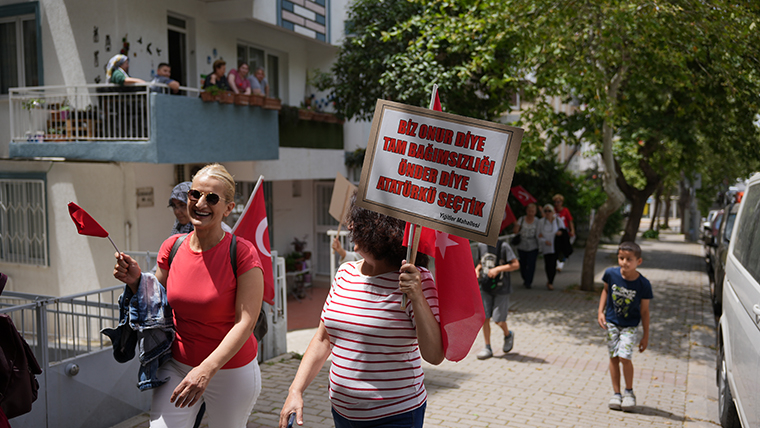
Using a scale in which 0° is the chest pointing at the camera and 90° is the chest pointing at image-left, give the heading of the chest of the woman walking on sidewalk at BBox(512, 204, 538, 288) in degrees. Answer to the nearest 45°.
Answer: approximately 0°

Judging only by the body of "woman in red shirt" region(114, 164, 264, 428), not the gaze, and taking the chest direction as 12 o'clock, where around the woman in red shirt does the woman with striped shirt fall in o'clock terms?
The woman with striped shirt is roughly at 9 o'clock from the woman in red shirt.

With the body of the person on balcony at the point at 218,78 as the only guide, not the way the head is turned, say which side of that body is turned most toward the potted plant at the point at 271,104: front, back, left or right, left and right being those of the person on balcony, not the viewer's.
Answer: left

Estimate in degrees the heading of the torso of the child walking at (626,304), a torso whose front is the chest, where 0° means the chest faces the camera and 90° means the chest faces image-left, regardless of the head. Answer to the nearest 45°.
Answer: approximately 0°

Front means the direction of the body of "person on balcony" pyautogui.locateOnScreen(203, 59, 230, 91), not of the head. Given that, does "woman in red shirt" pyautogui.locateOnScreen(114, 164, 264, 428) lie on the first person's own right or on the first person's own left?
on the first person's own right

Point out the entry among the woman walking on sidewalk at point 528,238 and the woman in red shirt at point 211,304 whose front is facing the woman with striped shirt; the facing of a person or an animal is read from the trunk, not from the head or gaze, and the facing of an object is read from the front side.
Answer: the woman walking on sidewalk

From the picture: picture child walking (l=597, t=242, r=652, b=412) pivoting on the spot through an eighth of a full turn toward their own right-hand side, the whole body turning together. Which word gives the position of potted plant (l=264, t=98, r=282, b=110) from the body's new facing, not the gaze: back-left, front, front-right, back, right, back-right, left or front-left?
right

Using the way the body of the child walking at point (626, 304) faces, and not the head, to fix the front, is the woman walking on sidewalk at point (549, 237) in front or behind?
behind

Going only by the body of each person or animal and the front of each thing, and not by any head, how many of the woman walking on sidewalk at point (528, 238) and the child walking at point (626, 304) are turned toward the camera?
2

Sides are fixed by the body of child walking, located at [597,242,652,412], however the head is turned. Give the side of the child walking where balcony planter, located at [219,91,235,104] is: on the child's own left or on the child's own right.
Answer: on the child's own right

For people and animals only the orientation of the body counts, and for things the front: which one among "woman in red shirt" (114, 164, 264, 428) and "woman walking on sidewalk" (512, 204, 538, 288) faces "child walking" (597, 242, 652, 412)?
the woman walking on sidewalk

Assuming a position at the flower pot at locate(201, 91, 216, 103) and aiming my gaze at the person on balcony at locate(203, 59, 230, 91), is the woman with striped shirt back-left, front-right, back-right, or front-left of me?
back-right

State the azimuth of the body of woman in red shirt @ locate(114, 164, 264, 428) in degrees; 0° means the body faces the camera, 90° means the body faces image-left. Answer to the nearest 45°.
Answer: approximately 45°
